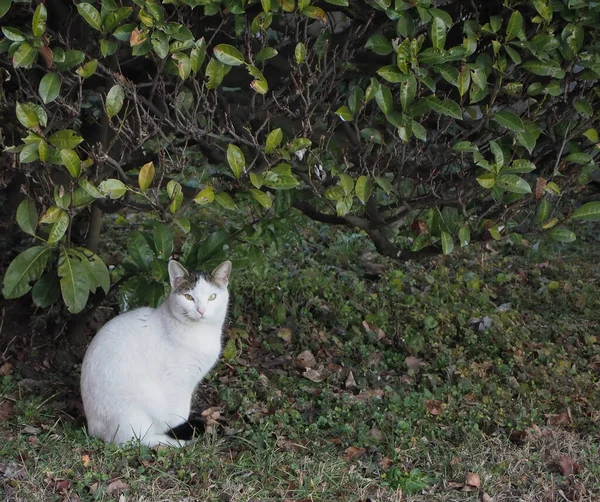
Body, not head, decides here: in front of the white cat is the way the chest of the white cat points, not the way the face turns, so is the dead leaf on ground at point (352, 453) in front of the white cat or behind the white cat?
in front

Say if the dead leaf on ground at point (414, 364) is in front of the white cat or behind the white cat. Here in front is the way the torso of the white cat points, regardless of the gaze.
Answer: in front

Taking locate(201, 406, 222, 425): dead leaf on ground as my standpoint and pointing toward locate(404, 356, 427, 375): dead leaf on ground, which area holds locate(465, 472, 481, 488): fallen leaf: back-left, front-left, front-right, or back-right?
front-right

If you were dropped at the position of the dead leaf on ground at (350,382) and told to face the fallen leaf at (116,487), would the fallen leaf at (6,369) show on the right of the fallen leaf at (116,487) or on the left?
right

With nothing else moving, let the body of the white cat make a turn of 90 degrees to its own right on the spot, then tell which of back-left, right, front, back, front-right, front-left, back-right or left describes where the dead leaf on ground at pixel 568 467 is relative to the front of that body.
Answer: left

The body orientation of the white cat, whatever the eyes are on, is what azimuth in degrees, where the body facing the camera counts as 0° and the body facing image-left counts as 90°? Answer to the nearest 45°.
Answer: approximately 270°

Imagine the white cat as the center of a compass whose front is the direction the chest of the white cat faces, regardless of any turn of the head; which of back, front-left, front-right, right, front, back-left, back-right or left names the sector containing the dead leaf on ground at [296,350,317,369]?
front-left
